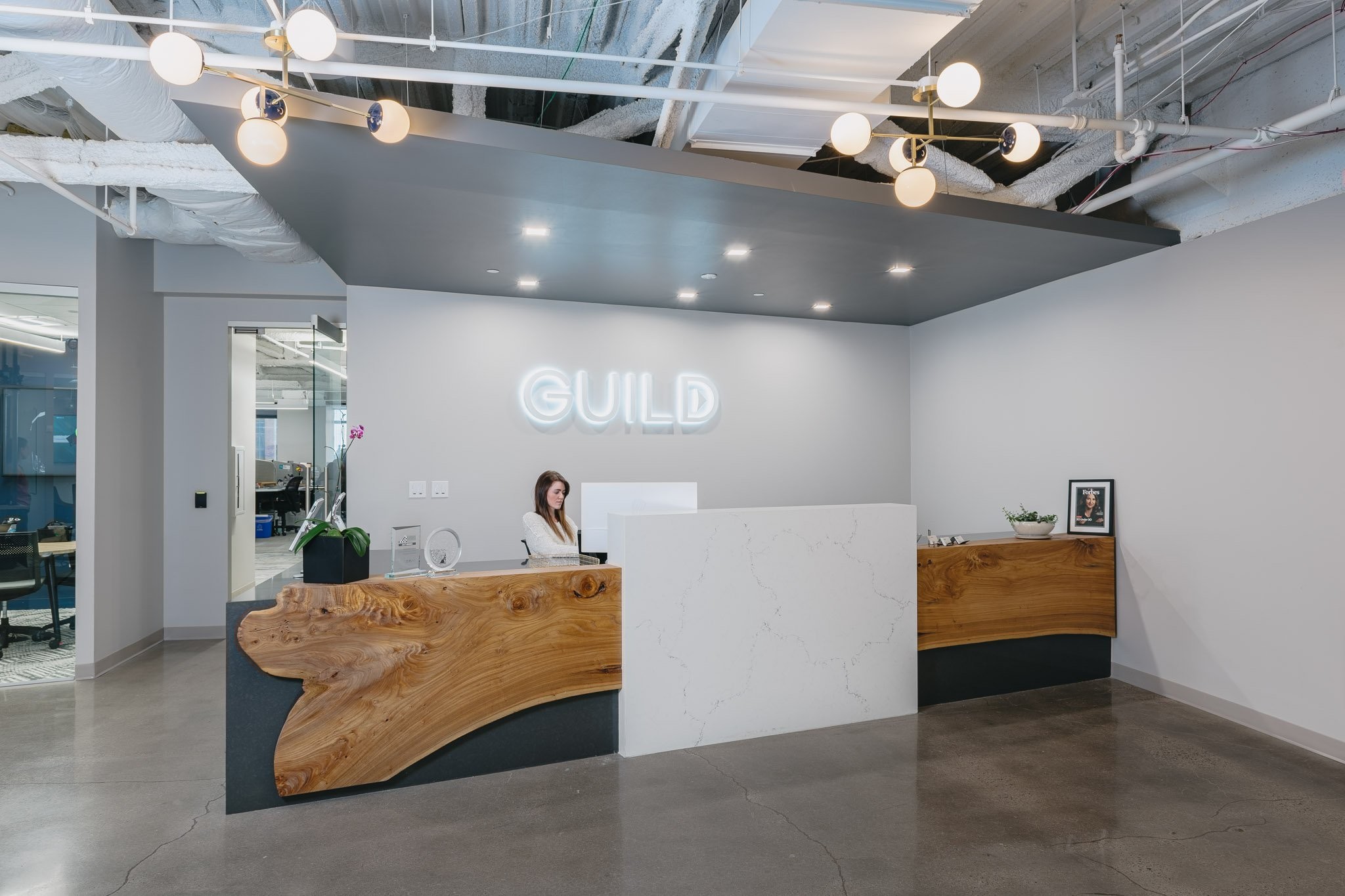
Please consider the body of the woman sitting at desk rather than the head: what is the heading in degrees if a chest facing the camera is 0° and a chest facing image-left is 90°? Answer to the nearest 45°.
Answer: approximately 315°

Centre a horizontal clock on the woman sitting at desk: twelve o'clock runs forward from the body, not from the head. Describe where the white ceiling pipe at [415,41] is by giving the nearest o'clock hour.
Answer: The white ceiling pipe is roughly at 2 o'clock from the woman sitting at desk.

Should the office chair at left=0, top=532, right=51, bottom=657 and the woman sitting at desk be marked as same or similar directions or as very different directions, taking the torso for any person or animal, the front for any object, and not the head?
very different directions
